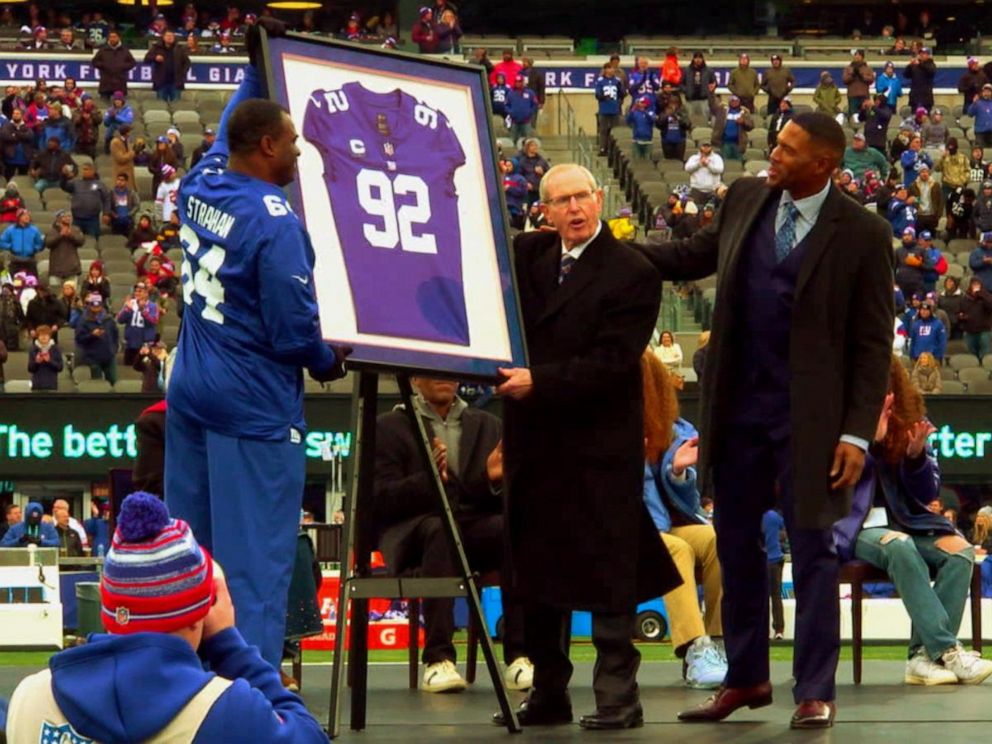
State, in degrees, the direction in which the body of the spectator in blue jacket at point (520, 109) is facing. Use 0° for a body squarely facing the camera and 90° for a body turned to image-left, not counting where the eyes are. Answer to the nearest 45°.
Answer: approximately 0°

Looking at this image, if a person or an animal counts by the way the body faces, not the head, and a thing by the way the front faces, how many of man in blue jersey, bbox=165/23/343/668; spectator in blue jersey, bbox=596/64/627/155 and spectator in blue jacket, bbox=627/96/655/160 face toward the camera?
2

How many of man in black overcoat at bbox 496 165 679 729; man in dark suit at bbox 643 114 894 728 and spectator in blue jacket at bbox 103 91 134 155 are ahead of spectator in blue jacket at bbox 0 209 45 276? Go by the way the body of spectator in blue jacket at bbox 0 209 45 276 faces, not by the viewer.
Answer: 2

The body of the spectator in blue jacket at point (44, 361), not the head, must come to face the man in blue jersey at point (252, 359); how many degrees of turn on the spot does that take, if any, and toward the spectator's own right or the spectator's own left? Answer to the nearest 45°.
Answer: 0° — they already face them

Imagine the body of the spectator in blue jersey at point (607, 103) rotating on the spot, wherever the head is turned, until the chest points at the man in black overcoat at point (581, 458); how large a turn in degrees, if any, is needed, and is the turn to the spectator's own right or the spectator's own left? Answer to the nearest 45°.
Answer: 0° — they already face them

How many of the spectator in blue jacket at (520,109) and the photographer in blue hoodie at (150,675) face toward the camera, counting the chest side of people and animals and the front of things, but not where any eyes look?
1

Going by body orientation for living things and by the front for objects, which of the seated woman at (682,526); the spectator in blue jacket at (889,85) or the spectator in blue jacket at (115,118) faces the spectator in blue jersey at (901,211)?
the spectator in blue jacket at (889,85)

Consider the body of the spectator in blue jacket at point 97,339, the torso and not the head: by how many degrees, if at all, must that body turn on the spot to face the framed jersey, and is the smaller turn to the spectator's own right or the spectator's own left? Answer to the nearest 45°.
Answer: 0° — they already face it
